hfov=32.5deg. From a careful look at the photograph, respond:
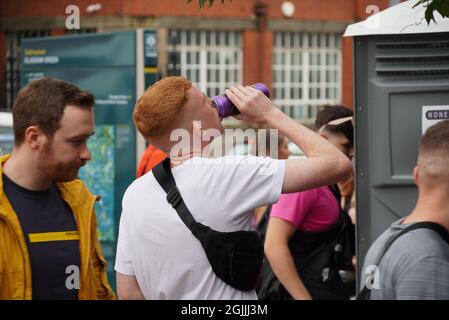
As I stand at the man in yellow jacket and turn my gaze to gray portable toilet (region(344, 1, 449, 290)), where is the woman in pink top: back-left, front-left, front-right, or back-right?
front-left

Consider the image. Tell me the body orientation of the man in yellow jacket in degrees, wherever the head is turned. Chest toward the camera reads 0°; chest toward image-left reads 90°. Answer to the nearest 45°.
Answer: approximately 315°

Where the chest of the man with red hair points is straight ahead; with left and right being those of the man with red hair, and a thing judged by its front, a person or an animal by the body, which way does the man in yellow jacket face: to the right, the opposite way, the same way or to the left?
to the right

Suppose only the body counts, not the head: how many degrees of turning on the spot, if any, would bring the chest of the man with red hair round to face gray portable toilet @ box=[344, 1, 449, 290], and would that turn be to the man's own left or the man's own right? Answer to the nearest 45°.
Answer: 0° — they already face it

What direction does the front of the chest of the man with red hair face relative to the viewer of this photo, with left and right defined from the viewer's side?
facing away from the viewer and to the right of the viewer

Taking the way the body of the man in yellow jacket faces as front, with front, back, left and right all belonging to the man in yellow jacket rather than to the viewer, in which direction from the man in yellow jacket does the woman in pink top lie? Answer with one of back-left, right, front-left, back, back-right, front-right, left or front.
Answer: left

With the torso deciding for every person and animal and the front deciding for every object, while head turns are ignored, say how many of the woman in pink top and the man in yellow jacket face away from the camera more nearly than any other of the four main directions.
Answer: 0

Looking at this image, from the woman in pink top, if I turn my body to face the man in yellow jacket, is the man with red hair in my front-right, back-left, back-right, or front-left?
front-left

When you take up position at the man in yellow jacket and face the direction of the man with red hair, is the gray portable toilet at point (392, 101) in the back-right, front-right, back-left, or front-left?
front-left

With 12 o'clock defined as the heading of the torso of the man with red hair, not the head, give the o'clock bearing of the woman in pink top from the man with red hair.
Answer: The woman in pink top is roughly at 11 o'clock from the man with red hair.

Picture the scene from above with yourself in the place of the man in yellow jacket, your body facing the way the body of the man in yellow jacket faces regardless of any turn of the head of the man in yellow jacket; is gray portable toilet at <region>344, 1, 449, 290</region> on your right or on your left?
on your left

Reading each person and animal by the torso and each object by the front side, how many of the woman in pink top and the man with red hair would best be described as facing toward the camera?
0
